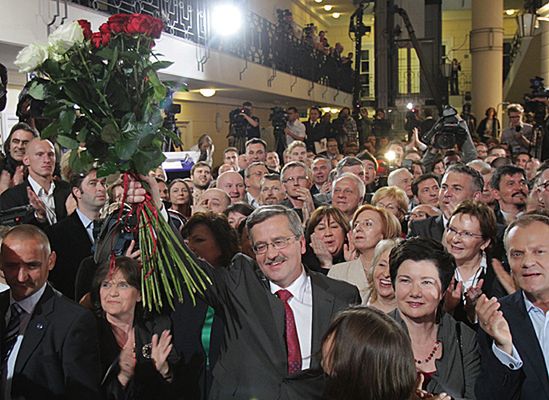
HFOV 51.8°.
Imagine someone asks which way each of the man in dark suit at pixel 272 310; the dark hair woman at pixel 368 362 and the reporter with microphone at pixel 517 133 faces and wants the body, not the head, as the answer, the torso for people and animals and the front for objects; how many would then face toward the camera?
2

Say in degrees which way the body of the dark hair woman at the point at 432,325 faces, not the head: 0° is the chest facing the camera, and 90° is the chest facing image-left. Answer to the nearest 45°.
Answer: approximately 45°

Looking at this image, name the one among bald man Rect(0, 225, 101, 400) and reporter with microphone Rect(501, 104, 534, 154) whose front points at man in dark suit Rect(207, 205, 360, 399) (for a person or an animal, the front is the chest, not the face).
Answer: the reporter with microphone

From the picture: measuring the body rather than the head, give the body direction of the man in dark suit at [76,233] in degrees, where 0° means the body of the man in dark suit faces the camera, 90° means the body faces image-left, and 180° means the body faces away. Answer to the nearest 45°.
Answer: approximately 315°

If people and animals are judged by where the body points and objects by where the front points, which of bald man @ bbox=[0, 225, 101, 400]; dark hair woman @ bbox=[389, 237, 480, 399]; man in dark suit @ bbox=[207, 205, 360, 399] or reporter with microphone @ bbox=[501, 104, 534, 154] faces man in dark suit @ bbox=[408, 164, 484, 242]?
the reporter with microphone

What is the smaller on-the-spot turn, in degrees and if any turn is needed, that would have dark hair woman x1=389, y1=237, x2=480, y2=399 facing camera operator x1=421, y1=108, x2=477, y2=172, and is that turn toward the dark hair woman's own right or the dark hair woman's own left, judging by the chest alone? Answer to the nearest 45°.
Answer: approximately 135° to the dark hair woman's own right

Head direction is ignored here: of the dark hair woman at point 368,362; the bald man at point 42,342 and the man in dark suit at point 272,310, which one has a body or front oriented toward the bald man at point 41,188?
the dark hair woman

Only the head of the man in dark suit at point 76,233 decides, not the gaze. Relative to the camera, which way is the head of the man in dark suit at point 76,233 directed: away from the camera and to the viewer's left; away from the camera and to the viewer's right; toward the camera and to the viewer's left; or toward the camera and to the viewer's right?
toward the camera and to the viewer's right

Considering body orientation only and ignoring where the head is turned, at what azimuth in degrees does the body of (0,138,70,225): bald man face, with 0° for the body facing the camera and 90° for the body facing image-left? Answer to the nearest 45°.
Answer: approximately 315°

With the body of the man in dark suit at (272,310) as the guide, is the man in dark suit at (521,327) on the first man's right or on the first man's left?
on the first man's left
